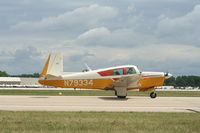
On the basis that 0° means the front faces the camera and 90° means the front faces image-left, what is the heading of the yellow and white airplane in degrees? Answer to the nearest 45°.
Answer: approximately 270°
